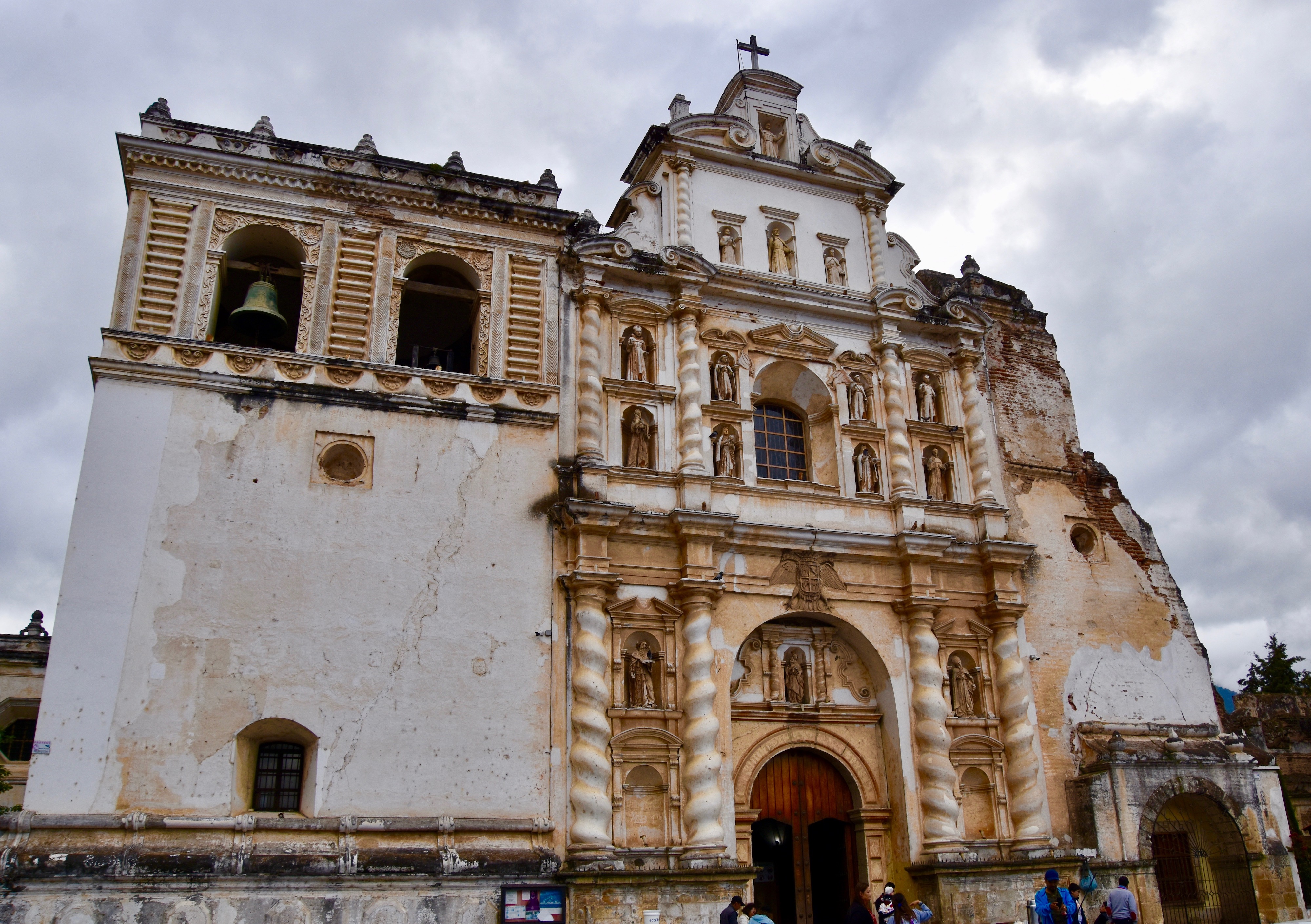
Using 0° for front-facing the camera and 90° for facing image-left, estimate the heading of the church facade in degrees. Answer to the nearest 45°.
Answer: approximately 0°

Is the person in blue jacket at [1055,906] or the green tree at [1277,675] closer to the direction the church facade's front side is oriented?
the person in blue jacket

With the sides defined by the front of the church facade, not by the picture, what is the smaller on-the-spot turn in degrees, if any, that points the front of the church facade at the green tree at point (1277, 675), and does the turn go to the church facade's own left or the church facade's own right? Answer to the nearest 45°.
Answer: approximately 135° to the church facade's own left

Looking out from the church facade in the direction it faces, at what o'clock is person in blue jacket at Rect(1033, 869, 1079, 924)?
The person in blue jacket is roughly at 10 o'clock from the church facade.
